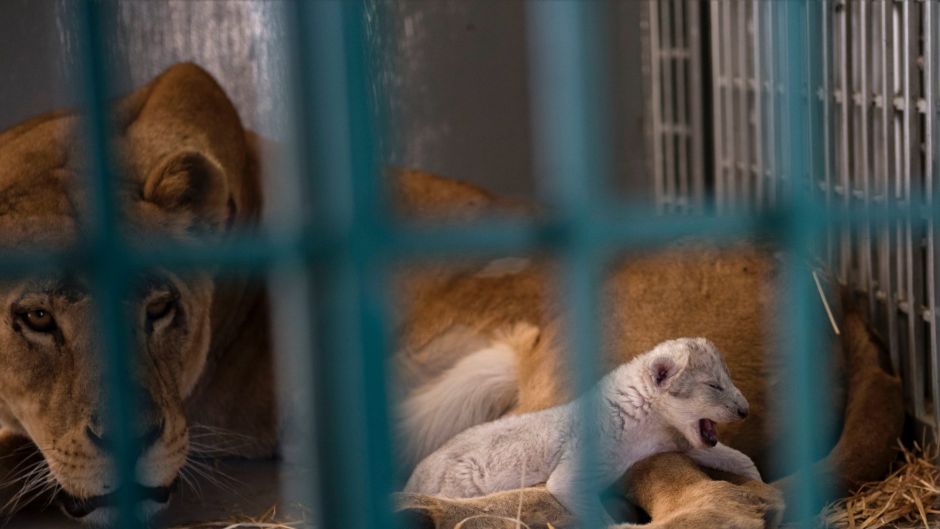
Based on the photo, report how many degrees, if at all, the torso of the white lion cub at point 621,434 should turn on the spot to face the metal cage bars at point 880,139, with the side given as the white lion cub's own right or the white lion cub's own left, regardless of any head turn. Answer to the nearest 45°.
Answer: approximately 45° to the white lion cub's own left

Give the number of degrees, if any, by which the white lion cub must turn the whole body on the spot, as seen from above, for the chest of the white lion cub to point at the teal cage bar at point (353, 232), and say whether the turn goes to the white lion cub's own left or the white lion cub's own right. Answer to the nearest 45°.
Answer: approximately 90° to the white lion cub's own right

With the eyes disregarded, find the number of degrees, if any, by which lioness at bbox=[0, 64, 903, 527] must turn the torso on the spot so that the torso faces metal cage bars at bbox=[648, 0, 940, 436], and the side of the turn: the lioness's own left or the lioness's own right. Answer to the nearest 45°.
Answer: approximately 135° to the lioness's own left

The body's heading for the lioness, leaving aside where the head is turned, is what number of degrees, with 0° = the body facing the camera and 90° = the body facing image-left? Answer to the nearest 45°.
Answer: approximately 45°

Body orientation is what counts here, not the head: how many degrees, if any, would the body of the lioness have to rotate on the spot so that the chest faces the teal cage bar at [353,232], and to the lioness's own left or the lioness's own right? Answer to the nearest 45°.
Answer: approximately 45° to the lioness's own left

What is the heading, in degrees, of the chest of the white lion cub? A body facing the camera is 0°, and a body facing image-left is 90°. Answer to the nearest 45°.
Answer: approximately 270°
